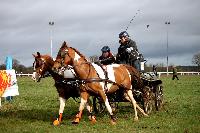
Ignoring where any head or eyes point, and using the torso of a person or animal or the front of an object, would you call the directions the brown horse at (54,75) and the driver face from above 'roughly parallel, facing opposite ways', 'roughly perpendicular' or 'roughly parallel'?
roughly parallel

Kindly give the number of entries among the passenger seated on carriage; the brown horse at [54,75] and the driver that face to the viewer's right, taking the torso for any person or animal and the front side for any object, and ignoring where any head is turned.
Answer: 0

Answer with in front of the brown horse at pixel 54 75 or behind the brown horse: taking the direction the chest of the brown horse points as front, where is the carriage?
behind

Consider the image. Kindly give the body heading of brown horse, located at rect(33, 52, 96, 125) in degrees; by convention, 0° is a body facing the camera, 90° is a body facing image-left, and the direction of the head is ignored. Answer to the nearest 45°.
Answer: approximately 45°

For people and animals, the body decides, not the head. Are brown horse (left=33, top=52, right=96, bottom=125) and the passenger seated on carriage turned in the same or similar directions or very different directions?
same or similar directions

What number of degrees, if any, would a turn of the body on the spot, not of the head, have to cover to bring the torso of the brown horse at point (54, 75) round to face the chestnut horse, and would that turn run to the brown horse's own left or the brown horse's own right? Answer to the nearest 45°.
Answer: approximately 90° to the brown horse's own left

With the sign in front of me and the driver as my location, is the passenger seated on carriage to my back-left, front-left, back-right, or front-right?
front-left

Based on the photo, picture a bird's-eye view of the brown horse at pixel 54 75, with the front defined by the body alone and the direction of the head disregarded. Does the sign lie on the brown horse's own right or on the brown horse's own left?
on the brown horse's own right

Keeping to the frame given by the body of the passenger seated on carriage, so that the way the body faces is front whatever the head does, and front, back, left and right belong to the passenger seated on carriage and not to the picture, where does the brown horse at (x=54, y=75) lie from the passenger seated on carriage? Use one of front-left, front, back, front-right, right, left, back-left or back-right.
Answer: front

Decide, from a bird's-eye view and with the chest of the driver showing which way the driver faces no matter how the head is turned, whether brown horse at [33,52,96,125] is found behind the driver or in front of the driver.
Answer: in front

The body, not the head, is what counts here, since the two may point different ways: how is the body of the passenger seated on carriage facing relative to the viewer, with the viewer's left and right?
facing the viewer and to the left of the viewer
